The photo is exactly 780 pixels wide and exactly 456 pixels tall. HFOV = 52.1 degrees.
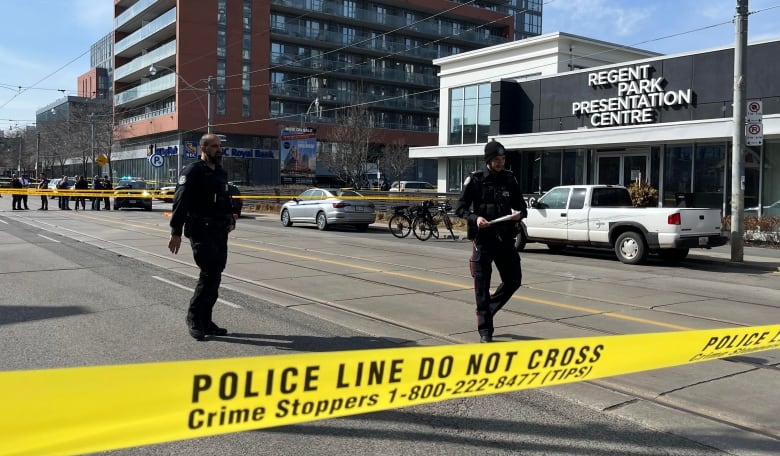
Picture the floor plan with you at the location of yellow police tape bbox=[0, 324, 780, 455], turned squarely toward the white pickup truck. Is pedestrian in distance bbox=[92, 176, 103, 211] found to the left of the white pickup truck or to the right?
left

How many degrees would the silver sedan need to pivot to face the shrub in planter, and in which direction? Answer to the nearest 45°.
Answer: approximately 135° to its right

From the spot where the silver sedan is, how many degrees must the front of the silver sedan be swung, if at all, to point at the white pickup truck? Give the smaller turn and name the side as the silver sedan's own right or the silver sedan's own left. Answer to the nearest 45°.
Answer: approximately 180°

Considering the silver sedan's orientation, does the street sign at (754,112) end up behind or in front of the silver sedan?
behind

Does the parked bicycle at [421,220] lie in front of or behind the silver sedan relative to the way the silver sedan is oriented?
behind

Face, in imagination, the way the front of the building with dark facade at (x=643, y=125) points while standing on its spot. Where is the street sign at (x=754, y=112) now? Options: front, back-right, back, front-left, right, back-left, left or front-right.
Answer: front-left

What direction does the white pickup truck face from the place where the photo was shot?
facing away from the viewer and to the left of the viewer

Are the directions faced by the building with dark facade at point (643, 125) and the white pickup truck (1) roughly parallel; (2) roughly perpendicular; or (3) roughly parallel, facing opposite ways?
roughly perpendicular

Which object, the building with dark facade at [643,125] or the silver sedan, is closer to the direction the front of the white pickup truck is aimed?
the silver sedan

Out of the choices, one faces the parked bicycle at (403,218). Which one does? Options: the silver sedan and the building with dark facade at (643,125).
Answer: the building with dark facade

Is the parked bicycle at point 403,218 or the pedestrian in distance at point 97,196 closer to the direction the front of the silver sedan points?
the pedestrian in distance

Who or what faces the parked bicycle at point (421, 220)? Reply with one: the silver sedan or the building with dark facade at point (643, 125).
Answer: the building with dark facade

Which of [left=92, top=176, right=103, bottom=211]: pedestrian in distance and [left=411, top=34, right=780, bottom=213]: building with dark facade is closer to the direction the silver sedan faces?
the pedestrian in distance

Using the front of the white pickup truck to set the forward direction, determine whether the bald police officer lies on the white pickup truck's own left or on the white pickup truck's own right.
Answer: on the white pickup truck's own left

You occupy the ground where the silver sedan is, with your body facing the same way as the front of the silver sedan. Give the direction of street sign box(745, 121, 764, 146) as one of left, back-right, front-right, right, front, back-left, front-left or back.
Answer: back

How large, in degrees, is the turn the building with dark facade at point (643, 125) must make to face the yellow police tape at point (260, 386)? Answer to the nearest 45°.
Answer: approximately 45° to its left
